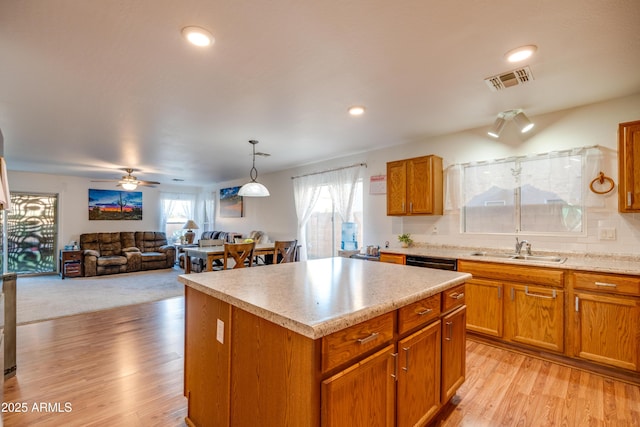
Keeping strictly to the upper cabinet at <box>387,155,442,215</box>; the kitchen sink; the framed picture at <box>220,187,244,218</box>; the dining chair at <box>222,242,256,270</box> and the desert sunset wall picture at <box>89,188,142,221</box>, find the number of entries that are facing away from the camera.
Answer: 1

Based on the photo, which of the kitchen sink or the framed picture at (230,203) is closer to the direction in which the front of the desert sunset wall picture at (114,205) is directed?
the kitchen sink

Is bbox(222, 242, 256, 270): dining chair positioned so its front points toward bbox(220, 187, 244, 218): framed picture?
yes

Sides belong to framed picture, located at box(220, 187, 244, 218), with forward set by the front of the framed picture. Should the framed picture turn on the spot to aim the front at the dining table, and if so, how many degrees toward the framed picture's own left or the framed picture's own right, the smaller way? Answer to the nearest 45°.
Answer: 0° — it already faces it

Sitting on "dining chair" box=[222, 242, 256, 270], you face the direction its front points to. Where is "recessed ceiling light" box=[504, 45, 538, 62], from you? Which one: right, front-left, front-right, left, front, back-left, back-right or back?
back-right

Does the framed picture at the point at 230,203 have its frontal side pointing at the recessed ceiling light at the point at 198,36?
yes

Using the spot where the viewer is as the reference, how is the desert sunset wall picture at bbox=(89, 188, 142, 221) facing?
facing the viewer

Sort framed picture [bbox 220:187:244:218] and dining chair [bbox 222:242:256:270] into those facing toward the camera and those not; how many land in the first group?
1

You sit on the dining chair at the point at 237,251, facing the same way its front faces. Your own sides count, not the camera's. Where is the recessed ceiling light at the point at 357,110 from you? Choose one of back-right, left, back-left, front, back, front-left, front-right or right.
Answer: back-right

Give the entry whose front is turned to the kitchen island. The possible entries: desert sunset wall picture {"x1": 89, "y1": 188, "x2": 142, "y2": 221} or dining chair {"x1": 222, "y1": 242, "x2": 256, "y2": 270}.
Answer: the desert sunset wall picture

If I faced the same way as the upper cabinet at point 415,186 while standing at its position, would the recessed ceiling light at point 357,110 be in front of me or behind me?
in front

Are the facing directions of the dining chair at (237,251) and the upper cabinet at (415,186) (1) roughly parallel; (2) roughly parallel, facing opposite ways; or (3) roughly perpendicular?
roughly perpendicular

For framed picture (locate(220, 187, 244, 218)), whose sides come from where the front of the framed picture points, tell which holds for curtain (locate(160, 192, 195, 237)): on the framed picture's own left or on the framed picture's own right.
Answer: on the framed picture's own right

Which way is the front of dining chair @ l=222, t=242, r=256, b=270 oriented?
away from the camera

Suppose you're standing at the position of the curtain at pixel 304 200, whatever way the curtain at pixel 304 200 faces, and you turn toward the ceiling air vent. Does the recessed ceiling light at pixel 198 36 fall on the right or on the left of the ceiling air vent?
right

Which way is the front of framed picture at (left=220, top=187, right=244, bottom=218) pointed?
toward the camera

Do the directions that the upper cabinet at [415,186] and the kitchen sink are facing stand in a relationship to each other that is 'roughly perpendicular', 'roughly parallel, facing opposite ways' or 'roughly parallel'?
roughly parallel

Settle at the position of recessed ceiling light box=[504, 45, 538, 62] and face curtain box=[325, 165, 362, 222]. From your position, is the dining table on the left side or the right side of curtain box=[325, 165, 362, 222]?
left

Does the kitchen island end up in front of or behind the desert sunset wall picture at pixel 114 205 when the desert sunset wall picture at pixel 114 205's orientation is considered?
in front
